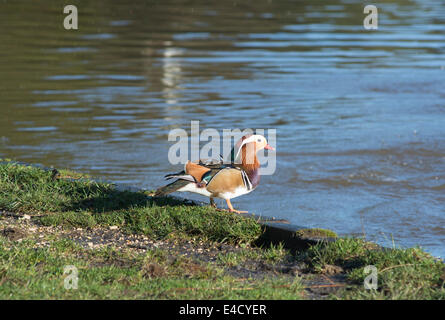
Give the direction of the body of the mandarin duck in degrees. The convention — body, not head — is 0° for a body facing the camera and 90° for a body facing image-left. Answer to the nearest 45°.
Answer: approximately 270°
